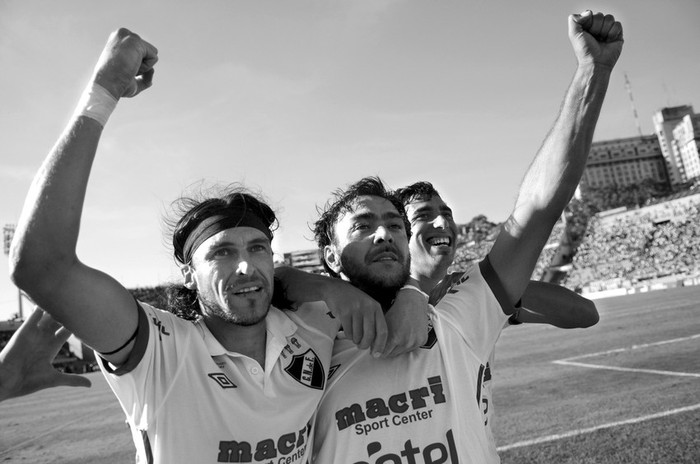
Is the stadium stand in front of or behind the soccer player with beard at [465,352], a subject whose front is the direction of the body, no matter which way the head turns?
behind

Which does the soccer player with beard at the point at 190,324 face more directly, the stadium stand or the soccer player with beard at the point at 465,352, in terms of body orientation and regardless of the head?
the soccer player with beard

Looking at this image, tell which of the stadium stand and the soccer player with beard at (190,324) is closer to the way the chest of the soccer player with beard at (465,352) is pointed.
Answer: the soccer player with beard

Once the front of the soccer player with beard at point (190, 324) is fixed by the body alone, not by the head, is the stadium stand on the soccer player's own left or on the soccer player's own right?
on the soccer player's own left

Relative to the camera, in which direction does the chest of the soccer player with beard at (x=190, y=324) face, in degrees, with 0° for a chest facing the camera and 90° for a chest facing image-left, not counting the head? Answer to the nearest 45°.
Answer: approximately 315°

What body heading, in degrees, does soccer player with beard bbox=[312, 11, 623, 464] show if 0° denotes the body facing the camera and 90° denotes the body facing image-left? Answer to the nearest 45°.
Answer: approximately 0°
